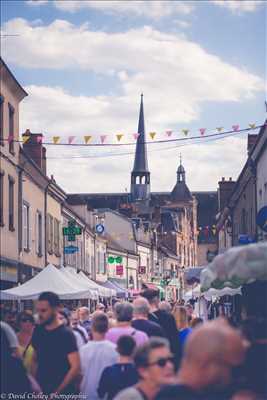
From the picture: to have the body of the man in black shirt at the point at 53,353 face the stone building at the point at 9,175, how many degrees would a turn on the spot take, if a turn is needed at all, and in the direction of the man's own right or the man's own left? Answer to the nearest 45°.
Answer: approximately 135° to the man's own right

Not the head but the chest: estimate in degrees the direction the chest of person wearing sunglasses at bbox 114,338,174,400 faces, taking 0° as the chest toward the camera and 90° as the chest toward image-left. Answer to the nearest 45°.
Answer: approximately 315°

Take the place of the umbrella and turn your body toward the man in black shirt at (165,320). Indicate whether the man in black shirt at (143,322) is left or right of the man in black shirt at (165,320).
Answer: left

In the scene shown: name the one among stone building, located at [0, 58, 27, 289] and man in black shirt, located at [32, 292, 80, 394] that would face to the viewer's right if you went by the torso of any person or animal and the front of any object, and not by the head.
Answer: the stone building

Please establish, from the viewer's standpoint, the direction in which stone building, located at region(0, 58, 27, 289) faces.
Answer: facing to the right of the viewer

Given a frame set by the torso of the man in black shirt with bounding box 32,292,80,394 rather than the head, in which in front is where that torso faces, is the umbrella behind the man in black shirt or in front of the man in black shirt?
behind

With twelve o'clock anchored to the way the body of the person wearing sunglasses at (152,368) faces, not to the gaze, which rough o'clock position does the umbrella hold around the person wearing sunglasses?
The umbrella is roughly at 8 o'clock from the person wearing sunglasses.
